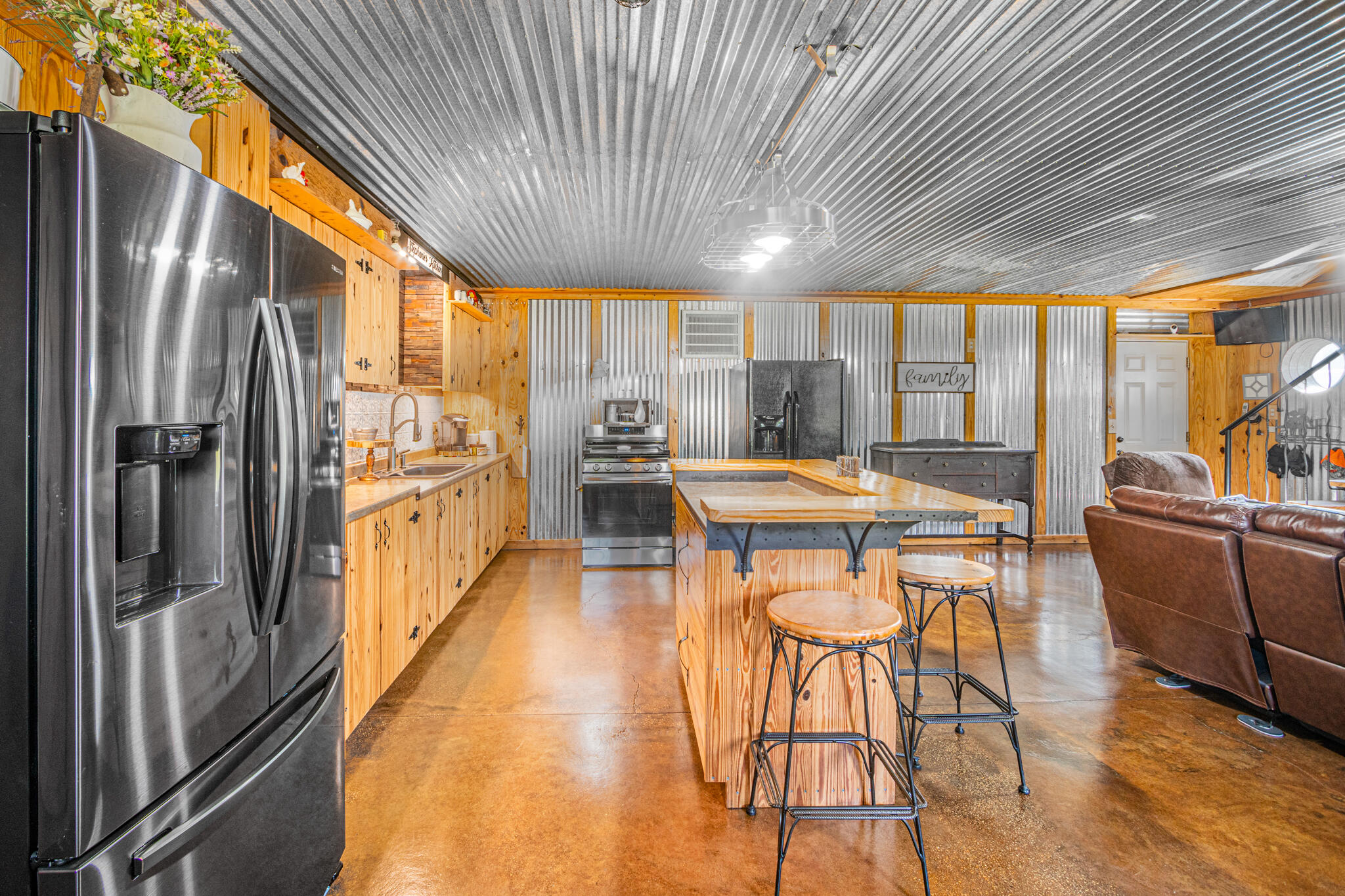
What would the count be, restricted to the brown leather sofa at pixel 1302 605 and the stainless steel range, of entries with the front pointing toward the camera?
1

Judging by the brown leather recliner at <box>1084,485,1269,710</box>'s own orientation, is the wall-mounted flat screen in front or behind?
in front

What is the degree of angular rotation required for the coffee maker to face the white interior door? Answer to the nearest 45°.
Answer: approximately 45° to its left

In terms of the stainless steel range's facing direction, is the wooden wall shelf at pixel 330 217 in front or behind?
in front

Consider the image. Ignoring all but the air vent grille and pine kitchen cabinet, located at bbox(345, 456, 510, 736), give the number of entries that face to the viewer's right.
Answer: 1

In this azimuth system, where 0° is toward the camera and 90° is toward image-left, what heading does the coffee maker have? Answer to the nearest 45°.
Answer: approximately 315°

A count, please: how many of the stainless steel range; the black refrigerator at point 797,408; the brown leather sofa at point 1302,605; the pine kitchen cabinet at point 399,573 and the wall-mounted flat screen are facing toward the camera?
3

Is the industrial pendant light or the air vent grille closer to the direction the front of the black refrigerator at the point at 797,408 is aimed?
the industrial pendant light

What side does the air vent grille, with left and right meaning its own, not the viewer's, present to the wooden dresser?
left

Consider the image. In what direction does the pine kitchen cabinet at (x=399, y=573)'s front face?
to the viewer's right

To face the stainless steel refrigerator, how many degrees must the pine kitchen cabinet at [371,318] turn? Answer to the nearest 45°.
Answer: approximately 45° to its right

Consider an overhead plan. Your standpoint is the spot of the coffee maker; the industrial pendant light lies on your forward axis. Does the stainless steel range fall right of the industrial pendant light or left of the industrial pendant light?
left

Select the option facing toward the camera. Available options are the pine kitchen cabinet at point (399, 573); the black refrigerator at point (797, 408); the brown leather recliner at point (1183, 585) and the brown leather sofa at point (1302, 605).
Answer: the black refrigerator

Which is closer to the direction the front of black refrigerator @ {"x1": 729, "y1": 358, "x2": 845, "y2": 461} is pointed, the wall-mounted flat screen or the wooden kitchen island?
the wooden kitchen island
